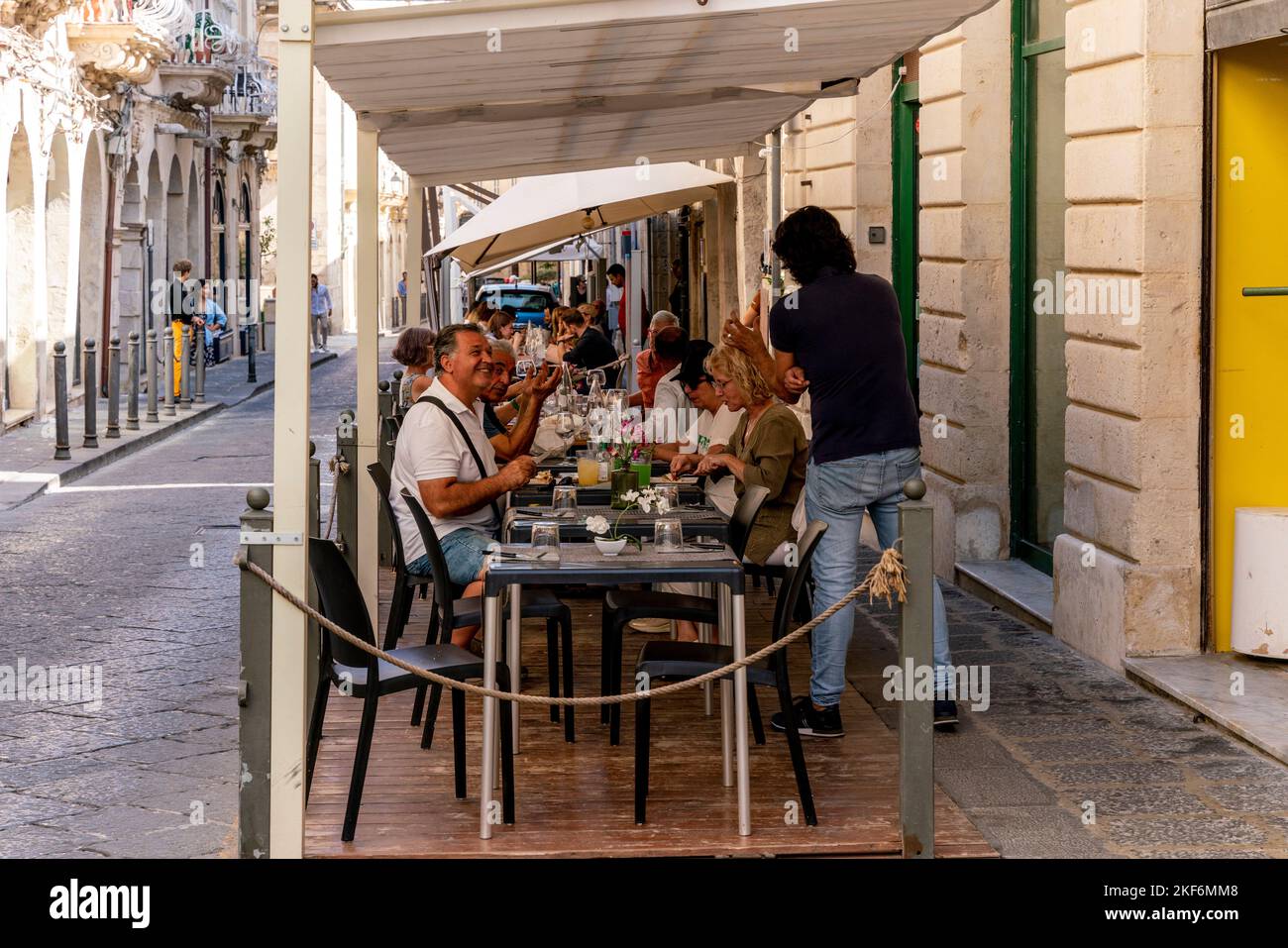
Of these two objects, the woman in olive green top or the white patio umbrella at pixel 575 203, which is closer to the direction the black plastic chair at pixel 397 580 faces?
the woman in olive green top

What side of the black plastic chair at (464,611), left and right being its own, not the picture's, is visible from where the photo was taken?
right

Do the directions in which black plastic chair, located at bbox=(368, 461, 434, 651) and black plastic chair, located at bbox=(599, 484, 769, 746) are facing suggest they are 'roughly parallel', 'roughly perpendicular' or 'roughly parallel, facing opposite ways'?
roughly parallel, facing opposite ways

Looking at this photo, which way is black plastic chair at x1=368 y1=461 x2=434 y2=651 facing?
to the viewer's right

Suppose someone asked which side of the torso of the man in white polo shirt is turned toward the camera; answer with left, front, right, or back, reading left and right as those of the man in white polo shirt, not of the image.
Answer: right

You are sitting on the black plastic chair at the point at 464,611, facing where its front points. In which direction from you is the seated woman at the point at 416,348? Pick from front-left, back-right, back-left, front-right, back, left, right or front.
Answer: left

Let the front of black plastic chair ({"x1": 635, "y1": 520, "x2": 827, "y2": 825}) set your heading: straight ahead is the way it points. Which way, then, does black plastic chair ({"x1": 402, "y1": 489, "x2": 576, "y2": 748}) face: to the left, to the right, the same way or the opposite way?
the opposite way

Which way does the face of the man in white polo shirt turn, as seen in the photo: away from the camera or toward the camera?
toward the camera

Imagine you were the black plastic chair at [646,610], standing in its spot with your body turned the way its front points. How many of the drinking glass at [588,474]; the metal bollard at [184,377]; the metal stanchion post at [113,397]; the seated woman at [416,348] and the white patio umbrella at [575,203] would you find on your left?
0

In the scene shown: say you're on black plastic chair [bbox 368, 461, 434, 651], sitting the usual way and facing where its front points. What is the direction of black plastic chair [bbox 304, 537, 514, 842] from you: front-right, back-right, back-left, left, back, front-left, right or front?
right

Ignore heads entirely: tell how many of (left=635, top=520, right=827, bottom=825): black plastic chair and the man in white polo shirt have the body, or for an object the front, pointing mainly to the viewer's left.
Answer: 1

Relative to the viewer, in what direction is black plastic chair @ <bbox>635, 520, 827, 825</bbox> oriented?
to the viewer's left

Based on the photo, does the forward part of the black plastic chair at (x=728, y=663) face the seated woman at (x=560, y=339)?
no

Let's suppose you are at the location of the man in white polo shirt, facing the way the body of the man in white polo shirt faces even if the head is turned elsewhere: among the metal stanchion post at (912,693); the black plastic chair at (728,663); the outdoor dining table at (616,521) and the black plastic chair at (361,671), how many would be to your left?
0

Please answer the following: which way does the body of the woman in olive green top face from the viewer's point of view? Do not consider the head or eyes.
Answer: to the viewer's left

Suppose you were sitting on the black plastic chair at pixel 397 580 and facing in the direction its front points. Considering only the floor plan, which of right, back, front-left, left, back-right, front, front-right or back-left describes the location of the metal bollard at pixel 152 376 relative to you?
left
